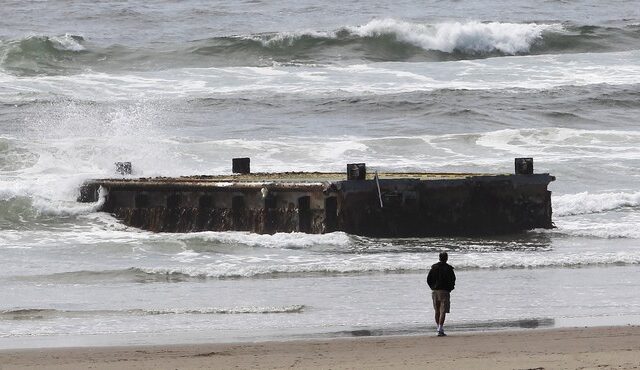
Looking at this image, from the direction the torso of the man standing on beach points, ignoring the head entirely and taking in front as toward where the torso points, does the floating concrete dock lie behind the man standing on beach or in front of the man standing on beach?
in front

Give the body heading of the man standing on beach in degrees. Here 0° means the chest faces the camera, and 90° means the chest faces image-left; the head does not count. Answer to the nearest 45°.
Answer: approximately 180°
